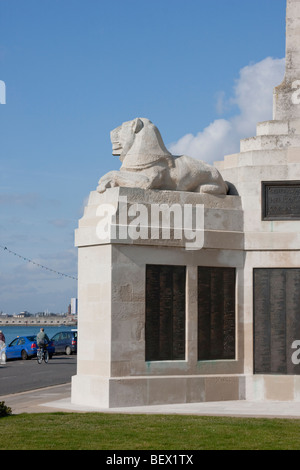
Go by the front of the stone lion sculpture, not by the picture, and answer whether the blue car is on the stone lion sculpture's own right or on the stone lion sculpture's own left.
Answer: on the stone lion sculpture's own right

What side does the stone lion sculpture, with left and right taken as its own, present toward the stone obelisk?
back

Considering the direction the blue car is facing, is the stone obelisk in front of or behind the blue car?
behind

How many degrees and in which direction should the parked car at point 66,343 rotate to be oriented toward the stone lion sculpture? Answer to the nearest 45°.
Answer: approximately 135° to its left

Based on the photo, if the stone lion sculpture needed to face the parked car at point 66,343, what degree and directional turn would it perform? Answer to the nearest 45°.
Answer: approximately 90° to its right

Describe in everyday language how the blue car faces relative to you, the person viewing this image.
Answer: facing away from the viewer and to the left of the viewer

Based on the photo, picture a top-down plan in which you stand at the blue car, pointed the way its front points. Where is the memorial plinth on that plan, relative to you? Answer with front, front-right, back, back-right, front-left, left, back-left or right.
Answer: back-left

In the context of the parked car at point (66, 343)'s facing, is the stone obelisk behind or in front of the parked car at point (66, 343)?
behind

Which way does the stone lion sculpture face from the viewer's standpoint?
to the viewer's left

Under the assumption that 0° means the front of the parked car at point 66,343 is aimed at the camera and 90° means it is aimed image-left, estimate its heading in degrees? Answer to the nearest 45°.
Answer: approximately 135°
